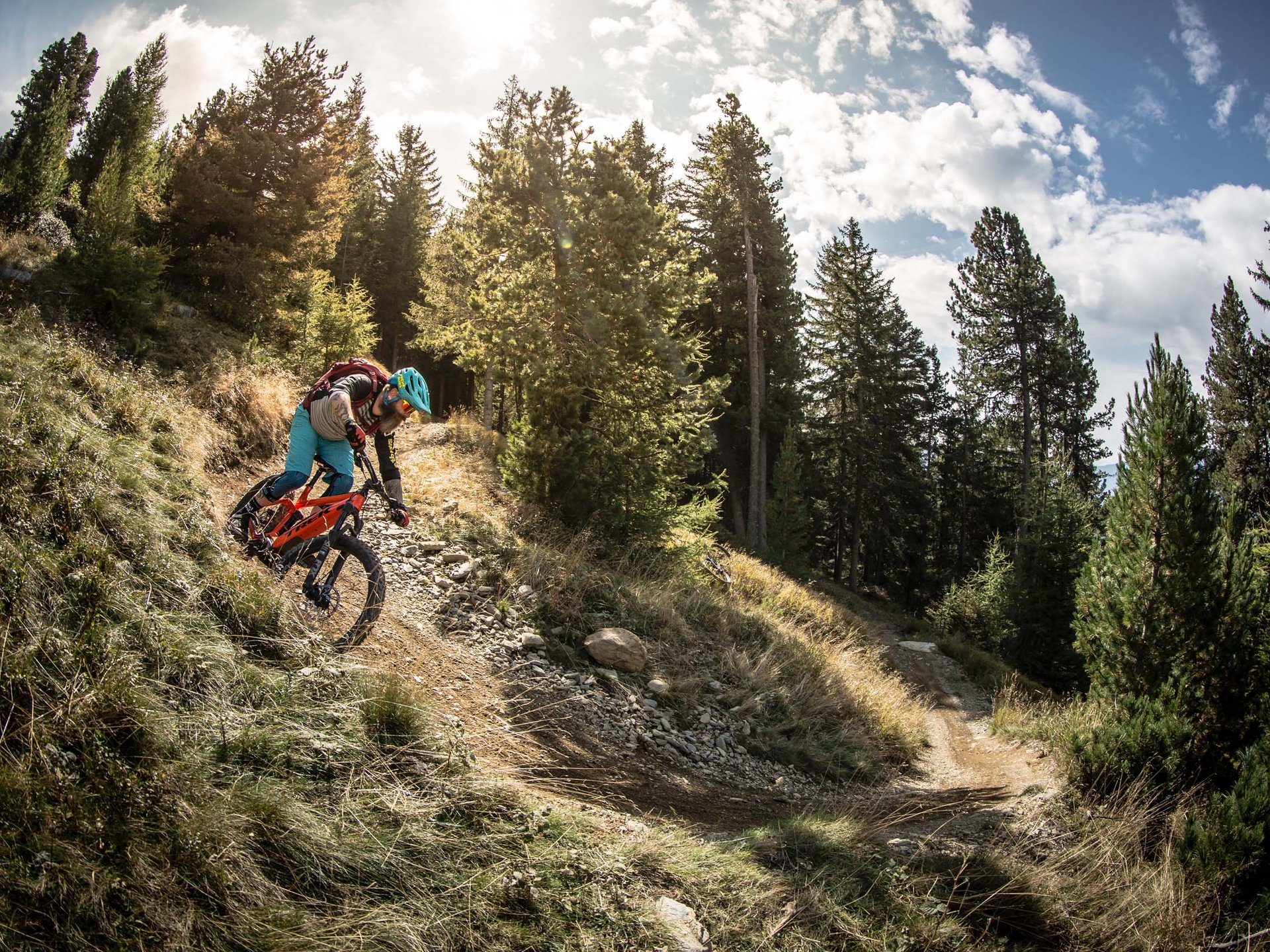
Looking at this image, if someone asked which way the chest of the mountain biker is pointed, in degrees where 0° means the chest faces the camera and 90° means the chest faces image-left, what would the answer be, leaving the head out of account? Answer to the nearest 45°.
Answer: approximately 315°

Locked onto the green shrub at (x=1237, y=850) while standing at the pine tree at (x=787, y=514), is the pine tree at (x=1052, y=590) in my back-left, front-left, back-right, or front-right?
front-left

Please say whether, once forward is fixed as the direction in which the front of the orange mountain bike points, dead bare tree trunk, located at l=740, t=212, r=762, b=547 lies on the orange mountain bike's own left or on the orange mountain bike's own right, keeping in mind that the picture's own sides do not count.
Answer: on the orange mountain bike's own left

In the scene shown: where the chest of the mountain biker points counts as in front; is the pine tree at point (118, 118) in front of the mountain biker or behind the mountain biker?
behind

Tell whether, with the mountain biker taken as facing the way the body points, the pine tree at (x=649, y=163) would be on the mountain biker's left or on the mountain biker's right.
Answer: on the mountain biker's left

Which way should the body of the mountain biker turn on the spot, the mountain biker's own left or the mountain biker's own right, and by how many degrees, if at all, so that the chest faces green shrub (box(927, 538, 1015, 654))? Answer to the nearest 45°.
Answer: approximately 90° to the mountain biker's own left

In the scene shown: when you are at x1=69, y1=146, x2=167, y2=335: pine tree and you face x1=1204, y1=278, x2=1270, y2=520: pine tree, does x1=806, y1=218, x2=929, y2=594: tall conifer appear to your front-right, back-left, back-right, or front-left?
front-left

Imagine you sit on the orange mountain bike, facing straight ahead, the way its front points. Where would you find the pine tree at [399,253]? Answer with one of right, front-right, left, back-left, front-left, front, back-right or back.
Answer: back-left

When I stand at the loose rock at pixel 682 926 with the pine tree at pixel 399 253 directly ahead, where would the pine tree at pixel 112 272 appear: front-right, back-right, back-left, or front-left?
front-left

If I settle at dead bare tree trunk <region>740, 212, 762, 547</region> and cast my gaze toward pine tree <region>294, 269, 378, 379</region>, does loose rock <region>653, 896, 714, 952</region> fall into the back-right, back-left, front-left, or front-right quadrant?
front-left

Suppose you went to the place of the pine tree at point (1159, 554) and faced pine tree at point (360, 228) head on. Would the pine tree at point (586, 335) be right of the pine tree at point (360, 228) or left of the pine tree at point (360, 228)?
left
